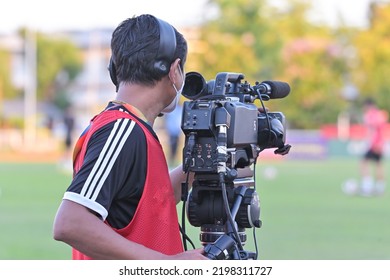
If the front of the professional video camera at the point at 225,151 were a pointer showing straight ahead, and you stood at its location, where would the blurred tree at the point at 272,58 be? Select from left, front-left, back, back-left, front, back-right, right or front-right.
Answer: front-left

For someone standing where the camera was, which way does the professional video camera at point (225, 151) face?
facing away from the viewer and to the right of the viewer

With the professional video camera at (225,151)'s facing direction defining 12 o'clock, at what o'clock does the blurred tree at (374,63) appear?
The blurred tree is roughly at 11 o'clock from the professional video camera.

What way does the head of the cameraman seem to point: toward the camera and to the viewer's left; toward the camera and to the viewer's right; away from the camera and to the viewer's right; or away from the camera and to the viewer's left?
away from the camera and to the viewer's right
